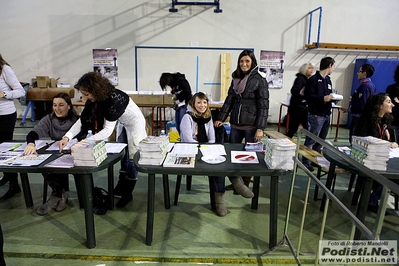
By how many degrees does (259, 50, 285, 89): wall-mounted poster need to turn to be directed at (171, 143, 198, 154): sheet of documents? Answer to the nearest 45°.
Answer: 0° — it already faces it

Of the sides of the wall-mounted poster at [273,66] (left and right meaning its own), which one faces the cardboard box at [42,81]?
right

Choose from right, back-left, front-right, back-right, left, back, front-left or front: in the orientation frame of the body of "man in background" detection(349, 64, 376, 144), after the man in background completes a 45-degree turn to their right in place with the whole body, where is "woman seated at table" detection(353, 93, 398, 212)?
back-left

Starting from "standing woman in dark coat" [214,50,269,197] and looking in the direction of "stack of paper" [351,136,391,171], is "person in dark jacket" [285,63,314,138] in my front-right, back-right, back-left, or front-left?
back-left

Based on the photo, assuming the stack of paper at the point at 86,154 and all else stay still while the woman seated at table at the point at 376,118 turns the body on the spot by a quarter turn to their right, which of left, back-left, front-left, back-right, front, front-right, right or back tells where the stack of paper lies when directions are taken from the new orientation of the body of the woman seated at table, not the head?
front

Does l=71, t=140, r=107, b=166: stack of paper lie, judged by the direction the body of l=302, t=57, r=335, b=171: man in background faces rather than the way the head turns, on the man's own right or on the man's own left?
on the man's own right

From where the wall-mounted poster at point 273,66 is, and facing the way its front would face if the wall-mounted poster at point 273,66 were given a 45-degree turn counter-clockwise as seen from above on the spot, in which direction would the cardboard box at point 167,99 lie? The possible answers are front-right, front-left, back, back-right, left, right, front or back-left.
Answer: right

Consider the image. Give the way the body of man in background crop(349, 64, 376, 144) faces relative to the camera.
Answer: to the viewer's left

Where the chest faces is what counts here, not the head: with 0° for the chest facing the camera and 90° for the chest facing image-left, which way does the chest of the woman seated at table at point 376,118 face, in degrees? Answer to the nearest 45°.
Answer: approximately 315°

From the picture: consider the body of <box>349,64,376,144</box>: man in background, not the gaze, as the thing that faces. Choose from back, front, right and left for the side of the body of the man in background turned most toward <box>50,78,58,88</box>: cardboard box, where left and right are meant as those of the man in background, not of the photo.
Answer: front
